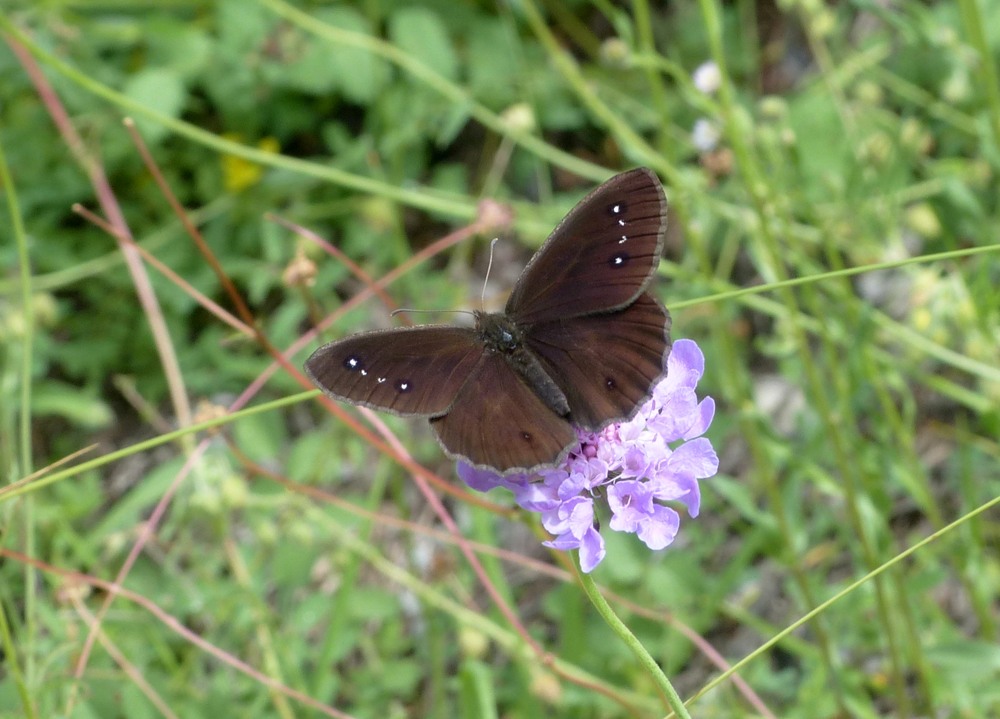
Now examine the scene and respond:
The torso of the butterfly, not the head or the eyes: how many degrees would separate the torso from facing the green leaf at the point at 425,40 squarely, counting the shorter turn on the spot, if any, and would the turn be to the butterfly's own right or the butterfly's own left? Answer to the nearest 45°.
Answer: approximately 45° to the butterfly's own right

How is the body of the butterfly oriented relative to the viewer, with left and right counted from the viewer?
facing away from the viewer and to the left of the viewer

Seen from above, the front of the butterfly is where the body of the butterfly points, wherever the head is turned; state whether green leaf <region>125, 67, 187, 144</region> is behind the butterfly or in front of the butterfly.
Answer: in front
